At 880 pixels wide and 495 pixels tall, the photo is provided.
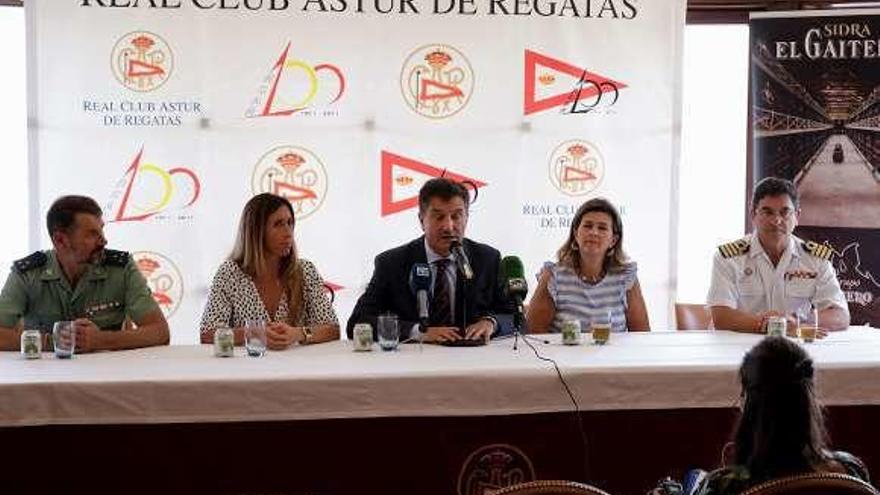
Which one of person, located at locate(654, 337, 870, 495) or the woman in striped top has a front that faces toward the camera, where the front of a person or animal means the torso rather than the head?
the woman in striped top

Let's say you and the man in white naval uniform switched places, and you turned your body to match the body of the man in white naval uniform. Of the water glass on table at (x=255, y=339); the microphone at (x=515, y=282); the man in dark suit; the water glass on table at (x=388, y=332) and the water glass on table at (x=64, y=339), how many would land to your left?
0

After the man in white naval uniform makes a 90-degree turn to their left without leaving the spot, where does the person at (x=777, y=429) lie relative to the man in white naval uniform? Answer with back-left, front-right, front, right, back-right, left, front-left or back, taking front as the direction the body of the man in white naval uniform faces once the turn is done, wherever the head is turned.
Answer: right

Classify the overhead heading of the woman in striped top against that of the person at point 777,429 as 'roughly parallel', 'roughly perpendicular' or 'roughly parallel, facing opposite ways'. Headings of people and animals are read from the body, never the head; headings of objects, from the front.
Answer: roughly parallel, facing opposite ways

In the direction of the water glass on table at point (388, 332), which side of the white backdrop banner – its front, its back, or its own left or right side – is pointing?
front

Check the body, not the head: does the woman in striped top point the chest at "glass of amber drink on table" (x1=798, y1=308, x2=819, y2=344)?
no

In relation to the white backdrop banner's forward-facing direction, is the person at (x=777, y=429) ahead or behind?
ahead

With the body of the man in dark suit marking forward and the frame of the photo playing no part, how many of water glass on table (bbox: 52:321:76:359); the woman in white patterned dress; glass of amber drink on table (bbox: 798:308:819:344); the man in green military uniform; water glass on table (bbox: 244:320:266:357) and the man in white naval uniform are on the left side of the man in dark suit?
2

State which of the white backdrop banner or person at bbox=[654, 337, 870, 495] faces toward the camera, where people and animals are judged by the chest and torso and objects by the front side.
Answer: the white backdrop banner

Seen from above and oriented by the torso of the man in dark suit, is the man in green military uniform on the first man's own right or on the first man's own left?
on the first man's own right

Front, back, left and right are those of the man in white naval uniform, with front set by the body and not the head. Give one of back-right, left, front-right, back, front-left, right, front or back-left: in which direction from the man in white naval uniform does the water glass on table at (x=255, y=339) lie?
front-right

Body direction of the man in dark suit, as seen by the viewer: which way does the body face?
toward the camera

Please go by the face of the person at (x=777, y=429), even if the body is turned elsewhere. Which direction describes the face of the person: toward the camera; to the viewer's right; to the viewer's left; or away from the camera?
away from the camera

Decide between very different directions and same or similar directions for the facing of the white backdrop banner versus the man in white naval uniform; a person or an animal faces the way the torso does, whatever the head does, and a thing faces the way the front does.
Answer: same or similar directions

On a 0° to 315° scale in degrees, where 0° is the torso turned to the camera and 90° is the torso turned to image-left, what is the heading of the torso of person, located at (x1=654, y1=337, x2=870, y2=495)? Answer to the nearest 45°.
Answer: approximately 180°

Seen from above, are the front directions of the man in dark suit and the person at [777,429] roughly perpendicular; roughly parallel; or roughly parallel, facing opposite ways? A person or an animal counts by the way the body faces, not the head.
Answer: roughly parallel, facing opposite ways

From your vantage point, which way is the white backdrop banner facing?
toward the camera

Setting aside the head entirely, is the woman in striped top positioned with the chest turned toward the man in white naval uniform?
no
